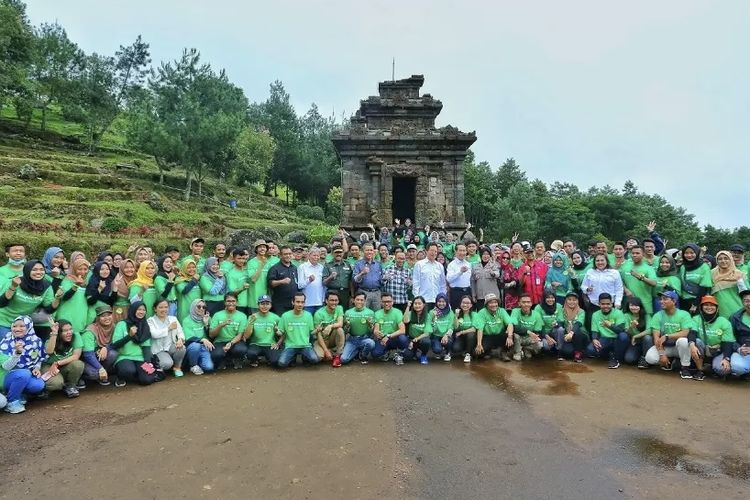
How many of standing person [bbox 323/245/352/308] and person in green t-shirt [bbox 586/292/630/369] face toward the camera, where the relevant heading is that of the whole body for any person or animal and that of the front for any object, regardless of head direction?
2

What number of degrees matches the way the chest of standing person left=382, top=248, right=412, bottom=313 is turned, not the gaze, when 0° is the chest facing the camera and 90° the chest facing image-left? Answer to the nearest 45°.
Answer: approximately 0°

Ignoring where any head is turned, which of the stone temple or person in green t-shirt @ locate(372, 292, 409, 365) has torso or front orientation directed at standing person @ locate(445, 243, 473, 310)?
the stone temple

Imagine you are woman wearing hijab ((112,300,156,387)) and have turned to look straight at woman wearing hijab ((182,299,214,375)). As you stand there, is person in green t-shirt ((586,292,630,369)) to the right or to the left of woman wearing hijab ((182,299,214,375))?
right

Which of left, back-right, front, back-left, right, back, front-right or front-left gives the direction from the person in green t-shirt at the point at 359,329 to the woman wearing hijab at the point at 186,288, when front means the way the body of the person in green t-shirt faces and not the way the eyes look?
right

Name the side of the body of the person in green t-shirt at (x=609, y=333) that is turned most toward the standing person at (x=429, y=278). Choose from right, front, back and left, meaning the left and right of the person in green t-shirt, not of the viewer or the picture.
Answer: right

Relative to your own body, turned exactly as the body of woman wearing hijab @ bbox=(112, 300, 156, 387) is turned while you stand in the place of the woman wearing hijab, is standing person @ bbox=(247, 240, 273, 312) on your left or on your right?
on your left

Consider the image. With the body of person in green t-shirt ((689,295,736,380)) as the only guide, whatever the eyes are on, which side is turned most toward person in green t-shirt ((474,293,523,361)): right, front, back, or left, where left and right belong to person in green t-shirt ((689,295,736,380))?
right
